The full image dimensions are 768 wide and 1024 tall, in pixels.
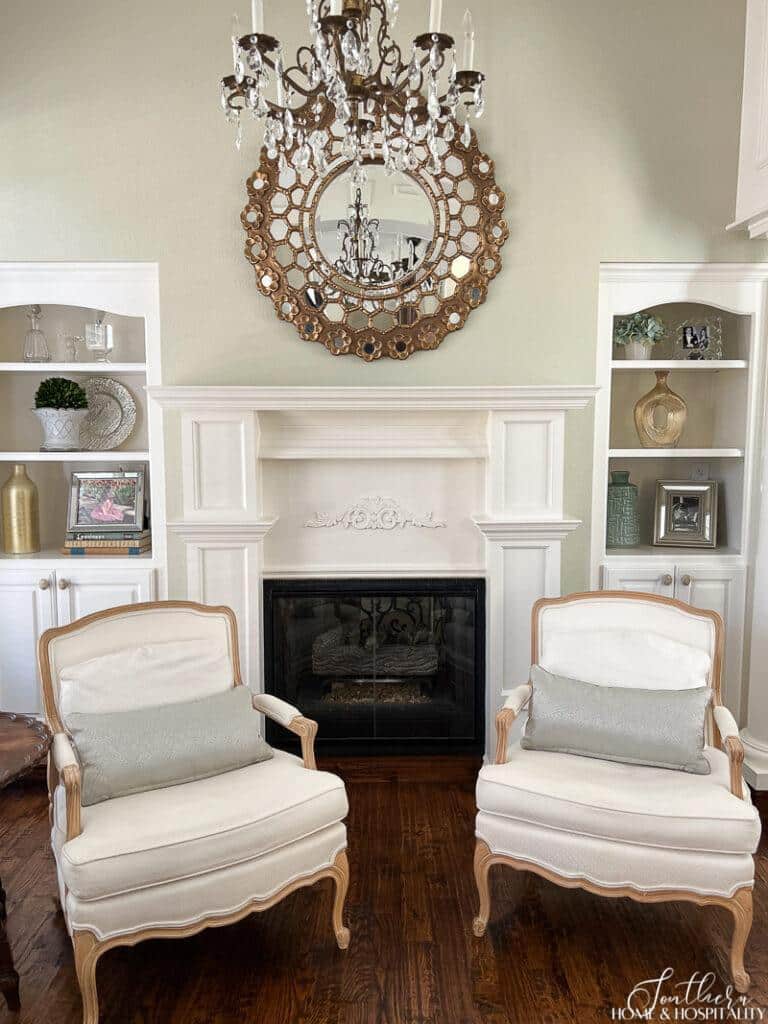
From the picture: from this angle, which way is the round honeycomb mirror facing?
toward the camera

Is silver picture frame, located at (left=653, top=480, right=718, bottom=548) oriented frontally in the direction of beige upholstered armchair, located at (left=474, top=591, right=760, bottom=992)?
yes

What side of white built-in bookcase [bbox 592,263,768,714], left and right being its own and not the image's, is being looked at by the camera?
front

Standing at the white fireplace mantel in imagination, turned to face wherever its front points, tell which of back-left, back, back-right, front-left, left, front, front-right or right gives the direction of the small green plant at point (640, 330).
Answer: left

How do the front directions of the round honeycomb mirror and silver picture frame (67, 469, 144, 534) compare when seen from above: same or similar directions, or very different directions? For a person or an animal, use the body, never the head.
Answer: same or similar directions

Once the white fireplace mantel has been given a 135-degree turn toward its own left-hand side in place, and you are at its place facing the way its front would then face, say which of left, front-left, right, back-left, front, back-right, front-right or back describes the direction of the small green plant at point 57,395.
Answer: back-left

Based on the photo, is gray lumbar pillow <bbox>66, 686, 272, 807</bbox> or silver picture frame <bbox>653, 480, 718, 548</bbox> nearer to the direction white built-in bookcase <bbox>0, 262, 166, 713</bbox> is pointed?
the gray lumbar pillow

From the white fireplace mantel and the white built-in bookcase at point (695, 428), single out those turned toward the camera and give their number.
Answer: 2

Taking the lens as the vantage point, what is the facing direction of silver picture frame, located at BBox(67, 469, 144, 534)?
facing the viewer

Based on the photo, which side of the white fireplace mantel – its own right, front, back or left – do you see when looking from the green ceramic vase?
left

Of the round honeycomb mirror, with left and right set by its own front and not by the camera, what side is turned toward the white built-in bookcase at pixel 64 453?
right

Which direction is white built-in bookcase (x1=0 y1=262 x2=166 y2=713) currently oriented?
toward the camera
